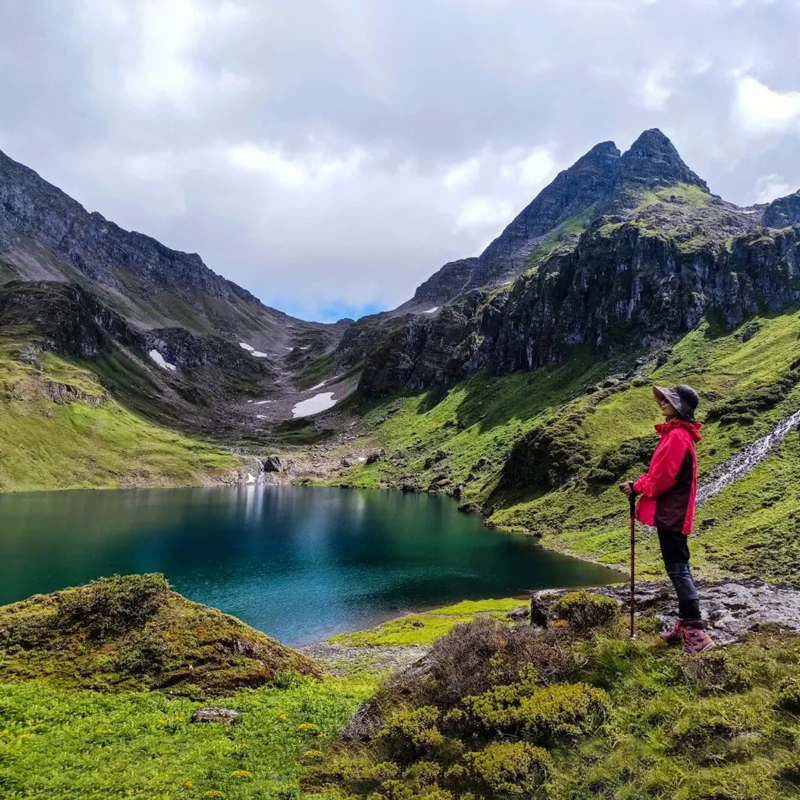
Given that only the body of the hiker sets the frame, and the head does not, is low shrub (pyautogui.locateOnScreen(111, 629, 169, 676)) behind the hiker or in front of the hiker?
in front

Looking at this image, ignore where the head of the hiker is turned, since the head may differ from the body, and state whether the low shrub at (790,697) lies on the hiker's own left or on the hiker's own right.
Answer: on the hiker's own left

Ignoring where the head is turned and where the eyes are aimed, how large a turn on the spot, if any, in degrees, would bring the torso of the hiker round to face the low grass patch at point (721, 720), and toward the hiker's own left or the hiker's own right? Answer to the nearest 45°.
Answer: approximately 90° to the hiker's own left

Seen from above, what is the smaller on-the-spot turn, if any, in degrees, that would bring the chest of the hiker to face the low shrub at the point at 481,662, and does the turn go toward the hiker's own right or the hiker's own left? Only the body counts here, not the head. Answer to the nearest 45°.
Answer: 0° — they already face it

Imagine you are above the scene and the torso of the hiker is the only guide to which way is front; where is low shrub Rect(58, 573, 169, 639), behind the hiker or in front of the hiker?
in front

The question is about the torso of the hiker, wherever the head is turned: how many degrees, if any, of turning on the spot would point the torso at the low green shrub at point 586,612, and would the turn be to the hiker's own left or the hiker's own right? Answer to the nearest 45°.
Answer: approximately 45° to the hiker's own right

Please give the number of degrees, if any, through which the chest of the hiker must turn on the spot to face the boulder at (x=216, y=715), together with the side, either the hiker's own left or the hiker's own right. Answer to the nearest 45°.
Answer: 0° — they already face it

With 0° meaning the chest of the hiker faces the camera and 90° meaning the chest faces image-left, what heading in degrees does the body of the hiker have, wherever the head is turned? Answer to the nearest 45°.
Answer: approximately 90°
